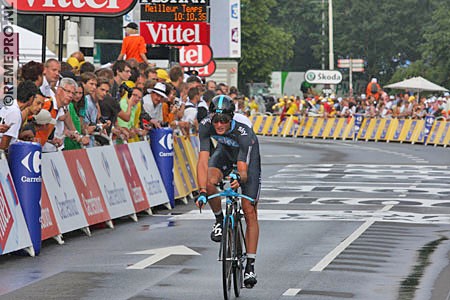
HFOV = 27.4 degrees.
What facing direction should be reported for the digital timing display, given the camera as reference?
facing the viewer

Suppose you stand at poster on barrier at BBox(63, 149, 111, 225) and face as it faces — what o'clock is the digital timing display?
The digital timing display is roughly at 8 o'clock from the poster on barrier.

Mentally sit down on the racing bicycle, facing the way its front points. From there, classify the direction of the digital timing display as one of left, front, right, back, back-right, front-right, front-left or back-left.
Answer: back

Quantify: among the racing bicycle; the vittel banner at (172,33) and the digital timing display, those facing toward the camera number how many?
3

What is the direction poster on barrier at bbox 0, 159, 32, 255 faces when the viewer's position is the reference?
facing the viewer and to the right of the viewer

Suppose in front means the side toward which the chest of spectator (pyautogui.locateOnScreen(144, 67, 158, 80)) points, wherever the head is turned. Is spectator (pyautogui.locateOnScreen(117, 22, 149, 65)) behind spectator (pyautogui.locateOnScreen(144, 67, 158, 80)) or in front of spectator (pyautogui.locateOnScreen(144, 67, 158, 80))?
behind

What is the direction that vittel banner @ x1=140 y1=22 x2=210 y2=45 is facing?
toward the camera

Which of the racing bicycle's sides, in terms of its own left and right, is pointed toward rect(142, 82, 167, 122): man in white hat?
back

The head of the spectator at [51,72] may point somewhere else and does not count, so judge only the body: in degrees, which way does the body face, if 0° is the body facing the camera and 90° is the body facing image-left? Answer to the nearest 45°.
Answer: approximately 315°

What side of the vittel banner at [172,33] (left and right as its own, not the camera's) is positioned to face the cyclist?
front

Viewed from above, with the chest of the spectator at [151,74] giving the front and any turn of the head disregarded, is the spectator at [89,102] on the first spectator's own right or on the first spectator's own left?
on the first spectator's own right

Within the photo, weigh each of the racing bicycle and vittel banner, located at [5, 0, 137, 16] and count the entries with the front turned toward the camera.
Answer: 2

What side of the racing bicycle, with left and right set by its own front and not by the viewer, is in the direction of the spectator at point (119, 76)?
back
